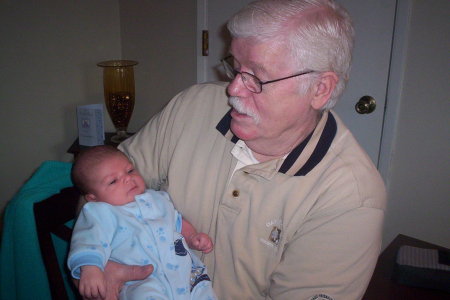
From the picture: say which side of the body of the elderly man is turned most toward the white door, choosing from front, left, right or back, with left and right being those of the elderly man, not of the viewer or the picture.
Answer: back

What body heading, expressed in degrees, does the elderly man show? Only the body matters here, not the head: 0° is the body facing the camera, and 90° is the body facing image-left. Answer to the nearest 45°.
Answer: approximately 45°
